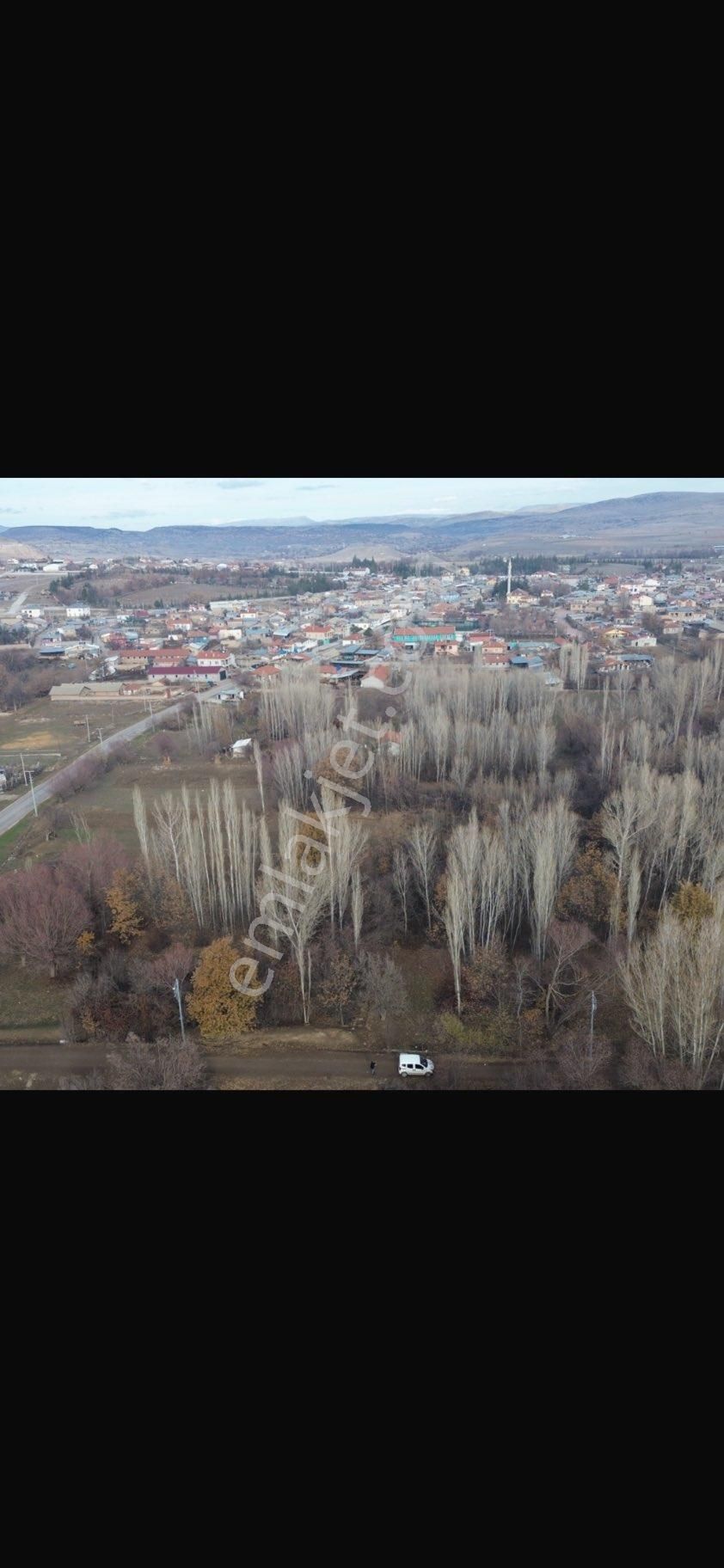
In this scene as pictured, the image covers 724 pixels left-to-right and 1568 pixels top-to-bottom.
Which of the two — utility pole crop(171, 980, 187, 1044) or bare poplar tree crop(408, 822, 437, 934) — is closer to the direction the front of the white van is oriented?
the bare poplar tree

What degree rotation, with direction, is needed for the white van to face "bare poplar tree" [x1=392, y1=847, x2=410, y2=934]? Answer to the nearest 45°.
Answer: approximately 90° to its left

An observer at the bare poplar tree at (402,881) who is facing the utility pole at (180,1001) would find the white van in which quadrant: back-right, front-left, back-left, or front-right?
front-left

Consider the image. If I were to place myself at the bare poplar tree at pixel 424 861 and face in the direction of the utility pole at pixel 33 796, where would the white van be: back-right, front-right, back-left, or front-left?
back-left

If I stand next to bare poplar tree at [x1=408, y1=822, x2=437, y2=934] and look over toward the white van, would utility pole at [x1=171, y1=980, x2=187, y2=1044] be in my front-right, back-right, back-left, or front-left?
front-right

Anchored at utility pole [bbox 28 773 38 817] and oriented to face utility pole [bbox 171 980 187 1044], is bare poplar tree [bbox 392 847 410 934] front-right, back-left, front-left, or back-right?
front-left

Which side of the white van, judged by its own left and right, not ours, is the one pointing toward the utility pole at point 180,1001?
back

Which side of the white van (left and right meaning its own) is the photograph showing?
right

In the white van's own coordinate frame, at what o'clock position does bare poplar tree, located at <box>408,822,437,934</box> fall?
The bare poplar tree is roughly at 9 o'clock from the white van.

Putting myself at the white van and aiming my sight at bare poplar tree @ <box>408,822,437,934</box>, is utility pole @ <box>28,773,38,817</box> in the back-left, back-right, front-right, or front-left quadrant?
front-left
